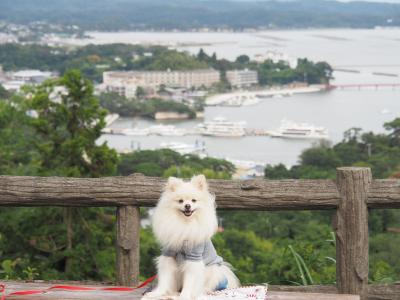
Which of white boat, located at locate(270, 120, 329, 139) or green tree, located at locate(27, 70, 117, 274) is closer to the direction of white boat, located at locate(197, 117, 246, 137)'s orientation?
the green tree

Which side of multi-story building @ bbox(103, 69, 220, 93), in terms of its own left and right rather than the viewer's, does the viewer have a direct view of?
front

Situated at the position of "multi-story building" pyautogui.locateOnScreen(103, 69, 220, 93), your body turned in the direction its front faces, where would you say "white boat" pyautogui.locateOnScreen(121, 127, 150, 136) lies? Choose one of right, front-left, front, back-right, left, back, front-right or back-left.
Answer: front

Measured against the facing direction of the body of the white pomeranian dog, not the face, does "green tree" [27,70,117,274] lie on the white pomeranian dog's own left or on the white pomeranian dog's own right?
on the white pomeranian dog's own right

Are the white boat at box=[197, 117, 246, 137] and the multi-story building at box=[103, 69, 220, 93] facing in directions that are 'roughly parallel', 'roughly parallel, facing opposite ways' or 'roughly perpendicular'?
roughly perpendicular

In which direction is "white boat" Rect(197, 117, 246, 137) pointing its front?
to the viewer's left

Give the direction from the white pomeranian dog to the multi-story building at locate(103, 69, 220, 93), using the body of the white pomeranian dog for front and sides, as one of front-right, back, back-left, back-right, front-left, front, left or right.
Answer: back-right

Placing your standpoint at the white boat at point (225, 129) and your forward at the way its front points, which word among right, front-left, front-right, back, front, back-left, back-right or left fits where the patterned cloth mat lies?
left

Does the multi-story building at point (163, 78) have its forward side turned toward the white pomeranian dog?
yes

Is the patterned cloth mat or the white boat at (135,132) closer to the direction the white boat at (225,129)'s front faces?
the white boat
